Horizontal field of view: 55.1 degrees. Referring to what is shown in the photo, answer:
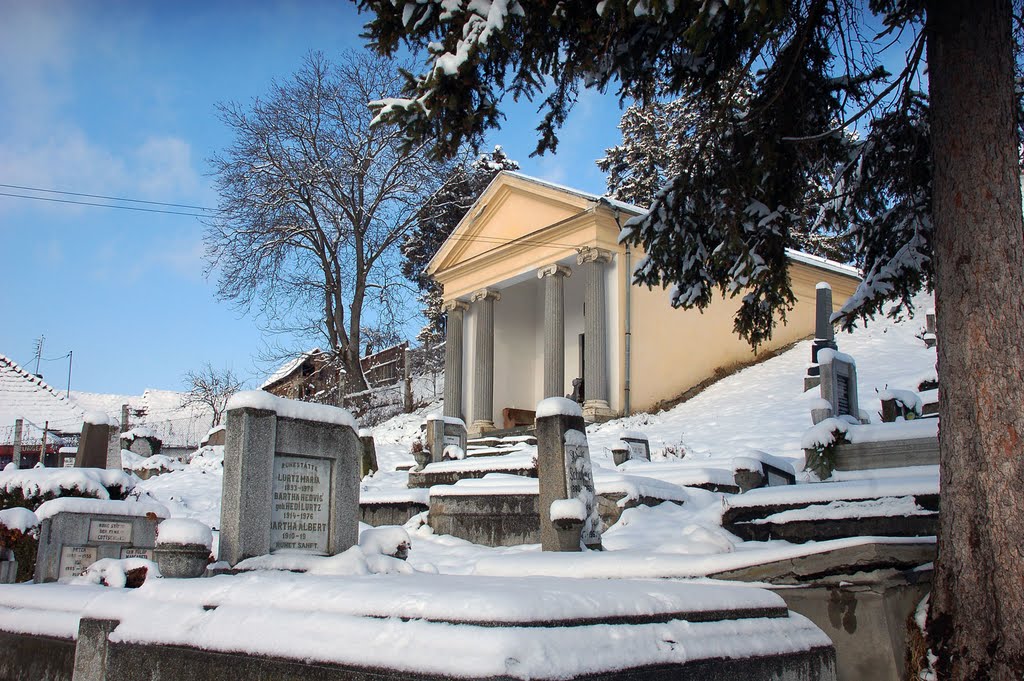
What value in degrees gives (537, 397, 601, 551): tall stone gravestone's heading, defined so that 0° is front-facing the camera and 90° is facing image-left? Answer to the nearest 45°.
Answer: approximately 315°

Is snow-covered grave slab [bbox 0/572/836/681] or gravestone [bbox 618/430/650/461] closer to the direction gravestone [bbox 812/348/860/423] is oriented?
the snow-covered grave slab

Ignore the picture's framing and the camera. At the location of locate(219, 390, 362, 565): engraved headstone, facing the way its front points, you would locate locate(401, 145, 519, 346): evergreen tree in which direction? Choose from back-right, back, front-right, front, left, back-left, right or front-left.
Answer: back-left

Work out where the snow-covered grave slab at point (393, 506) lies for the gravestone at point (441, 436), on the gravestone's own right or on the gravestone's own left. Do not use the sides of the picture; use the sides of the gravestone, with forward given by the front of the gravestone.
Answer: on the gravestone's own right

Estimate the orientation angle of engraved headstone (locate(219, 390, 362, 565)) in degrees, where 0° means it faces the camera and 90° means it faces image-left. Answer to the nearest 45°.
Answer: approximately 315°
